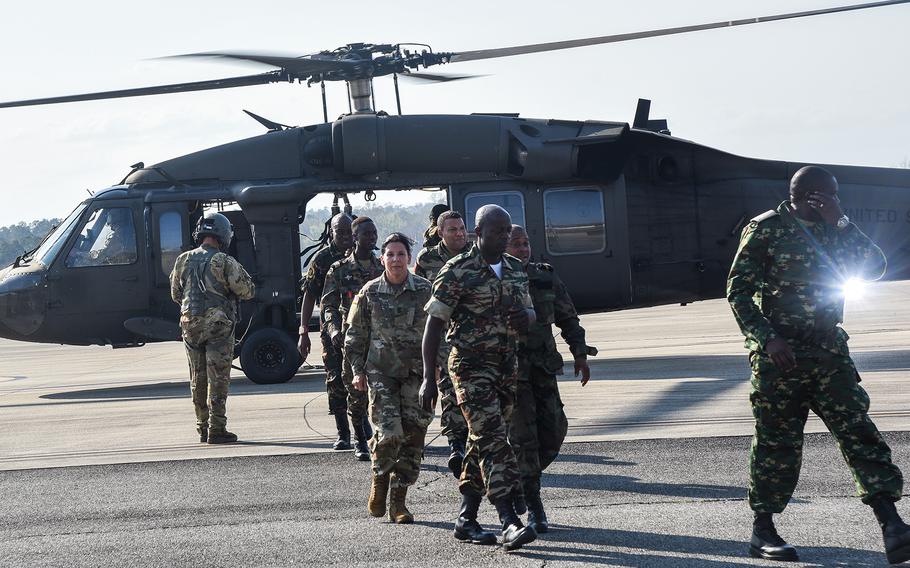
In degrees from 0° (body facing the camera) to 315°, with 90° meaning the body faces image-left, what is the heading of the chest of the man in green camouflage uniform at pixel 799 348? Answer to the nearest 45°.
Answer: approximately 315°

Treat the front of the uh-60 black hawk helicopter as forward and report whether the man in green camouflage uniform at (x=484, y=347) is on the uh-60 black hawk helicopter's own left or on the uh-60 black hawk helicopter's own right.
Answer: on the uh-60 black hawk helicopter's own left

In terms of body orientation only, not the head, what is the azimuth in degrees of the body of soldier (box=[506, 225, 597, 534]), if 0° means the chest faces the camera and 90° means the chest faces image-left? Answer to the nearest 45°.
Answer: approximately 0°

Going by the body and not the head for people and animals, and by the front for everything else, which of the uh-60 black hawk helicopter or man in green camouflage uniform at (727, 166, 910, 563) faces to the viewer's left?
the uh-60 black hawk helicopter

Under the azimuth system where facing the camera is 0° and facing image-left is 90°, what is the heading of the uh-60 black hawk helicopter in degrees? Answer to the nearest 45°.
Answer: approximately 90°

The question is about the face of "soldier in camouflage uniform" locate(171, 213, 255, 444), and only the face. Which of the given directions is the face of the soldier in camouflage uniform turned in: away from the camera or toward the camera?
away from the camera

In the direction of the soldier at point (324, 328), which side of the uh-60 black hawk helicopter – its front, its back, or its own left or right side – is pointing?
left

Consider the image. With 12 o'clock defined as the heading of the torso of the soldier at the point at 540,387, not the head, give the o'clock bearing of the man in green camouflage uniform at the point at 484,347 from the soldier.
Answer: The man in green camouflage uniform is roughly at 1 o'clock from the soldier.

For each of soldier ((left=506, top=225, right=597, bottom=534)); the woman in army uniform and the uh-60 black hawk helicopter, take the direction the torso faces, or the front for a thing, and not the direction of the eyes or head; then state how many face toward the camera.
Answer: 2

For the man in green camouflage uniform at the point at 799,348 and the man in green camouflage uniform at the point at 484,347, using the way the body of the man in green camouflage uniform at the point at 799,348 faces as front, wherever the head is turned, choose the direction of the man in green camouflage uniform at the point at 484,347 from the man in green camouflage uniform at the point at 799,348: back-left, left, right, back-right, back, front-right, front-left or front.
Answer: back-right

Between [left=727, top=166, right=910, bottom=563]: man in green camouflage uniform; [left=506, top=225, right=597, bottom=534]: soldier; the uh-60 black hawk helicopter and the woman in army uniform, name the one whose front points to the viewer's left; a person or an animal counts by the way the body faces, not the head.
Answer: the uh-60 black hawk helicopter

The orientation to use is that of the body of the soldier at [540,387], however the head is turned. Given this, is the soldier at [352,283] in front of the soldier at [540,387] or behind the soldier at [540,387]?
behind
